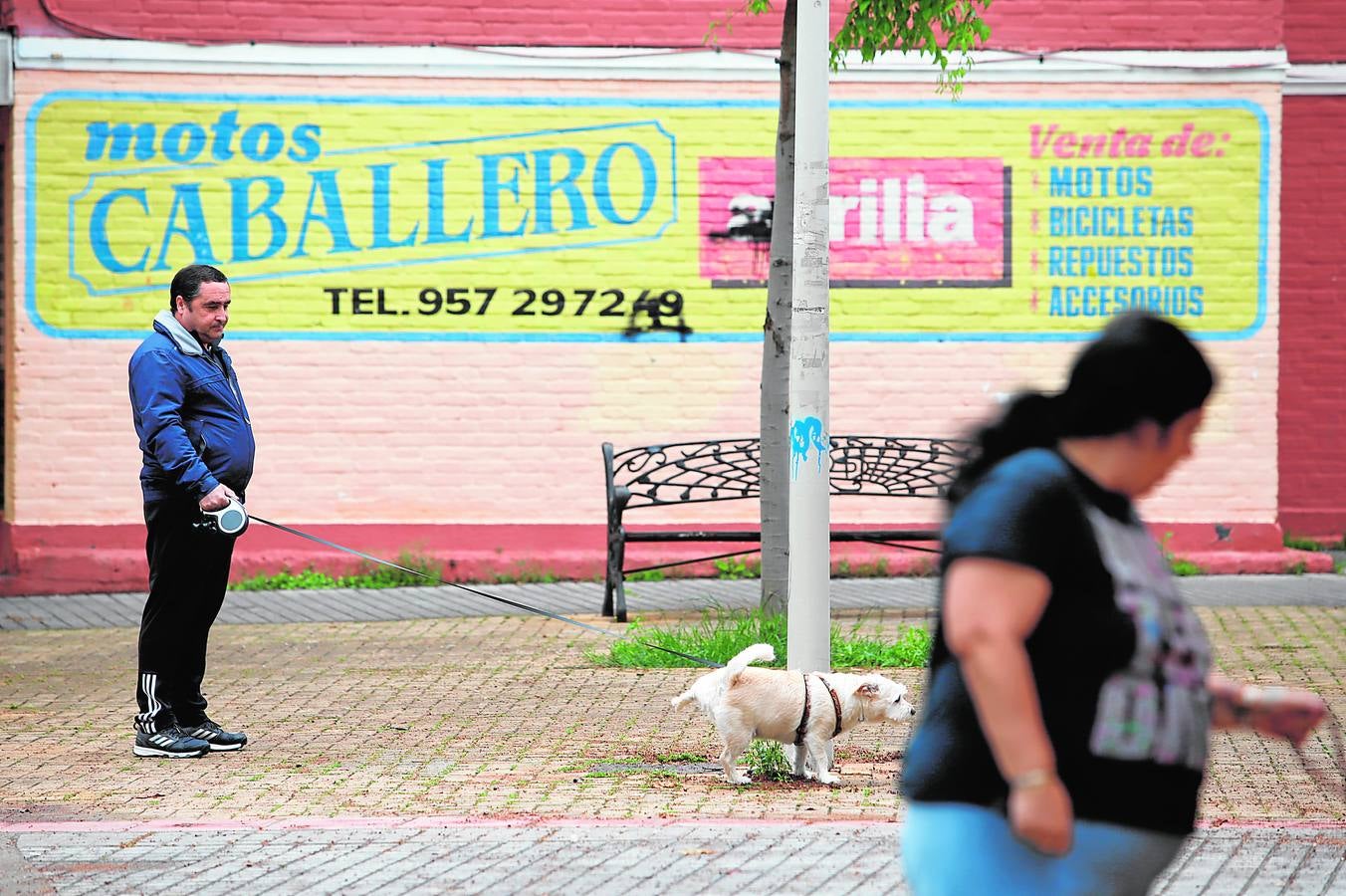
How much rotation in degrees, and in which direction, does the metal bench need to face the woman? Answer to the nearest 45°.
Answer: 0° — it already faces them

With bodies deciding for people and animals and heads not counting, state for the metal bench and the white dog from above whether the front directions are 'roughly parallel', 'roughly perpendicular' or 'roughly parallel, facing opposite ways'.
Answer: roughly perpendicular

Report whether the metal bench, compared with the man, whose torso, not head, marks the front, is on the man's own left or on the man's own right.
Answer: on the man's own left

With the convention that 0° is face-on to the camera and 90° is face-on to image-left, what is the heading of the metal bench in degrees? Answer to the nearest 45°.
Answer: approximately 0°

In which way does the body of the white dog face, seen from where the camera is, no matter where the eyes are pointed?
to the viewer's right

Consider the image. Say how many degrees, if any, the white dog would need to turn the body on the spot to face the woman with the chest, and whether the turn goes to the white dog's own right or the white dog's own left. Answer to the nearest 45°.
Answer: approximately 90° to the white dog's own right

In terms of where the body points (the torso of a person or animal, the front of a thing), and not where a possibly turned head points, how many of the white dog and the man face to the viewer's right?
2

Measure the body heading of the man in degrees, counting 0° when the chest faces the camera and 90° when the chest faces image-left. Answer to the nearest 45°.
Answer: approximately 270°

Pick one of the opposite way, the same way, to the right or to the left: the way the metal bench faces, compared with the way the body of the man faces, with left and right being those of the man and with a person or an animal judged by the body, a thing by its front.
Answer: to the right

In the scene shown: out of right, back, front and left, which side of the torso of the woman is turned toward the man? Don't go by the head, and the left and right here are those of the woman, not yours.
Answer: back

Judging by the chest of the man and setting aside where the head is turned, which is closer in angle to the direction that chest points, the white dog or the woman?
the white dog

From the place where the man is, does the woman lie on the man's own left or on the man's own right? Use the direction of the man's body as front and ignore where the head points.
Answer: on the man's own right
